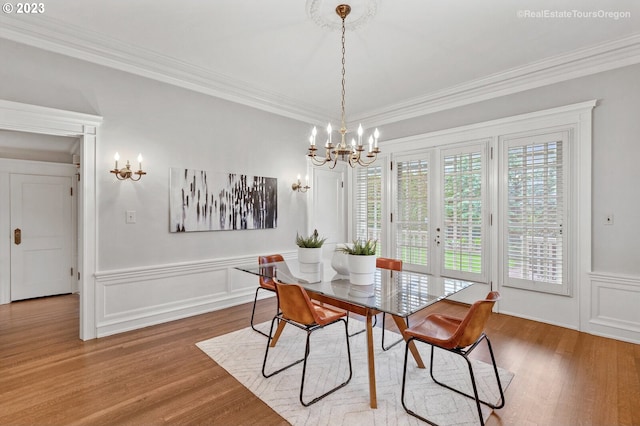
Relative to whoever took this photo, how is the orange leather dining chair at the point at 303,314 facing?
facing away from the viewer and to the right of the viewer

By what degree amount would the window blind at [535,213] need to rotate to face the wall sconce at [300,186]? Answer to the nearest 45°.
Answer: approximately 45° to its right

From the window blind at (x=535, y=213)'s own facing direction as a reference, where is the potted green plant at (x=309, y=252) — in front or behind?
in front

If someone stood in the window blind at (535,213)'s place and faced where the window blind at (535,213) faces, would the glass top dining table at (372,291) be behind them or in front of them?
in front

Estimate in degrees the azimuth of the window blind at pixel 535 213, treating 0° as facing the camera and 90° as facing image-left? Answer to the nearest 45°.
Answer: approximately 45°

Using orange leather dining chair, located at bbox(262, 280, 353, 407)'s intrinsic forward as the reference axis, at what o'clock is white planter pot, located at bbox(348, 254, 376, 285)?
The white planter pot is roughly at 1 o'clock from the orange leather dining chair.

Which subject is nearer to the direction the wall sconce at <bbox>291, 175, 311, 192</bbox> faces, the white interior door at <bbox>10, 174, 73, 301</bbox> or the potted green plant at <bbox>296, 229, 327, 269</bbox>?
the potted green plant

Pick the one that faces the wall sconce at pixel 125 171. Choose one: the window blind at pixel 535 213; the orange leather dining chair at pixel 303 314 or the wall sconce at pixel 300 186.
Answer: the window blind

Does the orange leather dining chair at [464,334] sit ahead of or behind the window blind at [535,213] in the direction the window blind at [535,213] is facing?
ahead

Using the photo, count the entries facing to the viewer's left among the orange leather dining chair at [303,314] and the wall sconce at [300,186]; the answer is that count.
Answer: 0

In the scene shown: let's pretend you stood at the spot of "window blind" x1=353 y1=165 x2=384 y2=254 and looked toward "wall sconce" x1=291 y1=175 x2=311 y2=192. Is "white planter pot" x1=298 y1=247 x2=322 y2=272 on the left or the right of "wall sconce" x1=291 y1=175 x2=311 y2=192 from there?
left

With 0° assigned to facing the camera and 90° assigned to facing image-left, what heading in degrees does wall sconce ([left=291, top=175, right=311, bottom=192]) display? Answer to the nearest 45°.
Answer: approximately 315°
